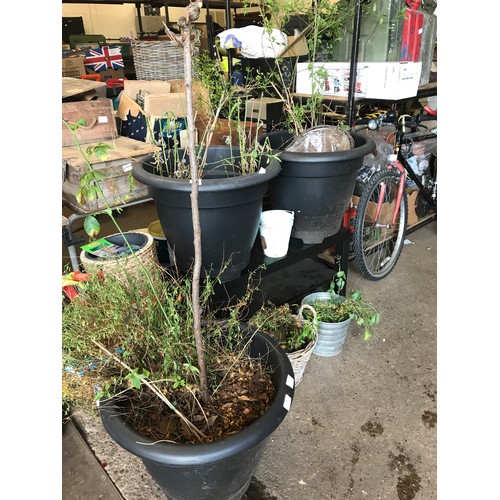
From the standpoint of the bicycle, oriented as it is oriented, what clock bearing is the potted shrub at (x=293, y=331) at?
The potted shrub is roughly at 11 o'clock from the bicycle.

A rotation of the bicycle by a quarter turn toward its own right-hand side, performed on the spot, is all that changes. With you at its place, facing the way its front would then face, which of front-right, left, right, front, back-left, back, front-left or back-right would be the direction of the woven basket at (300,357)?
back-left

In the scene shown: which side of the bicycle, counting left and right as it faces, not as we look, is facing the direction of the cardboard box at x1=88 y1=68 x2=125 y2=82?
right

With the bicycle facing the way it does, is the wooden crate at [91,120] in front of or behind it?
in front

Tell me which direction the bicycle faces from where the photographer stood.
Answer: facing the viewer and to the left of the viewer

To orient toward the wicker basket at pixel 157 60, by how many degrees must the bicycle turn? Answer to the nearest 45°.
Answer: approximately 45° to its right

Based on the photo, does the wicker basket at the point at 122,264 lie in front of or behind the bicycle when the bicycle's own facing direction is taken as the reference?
in front

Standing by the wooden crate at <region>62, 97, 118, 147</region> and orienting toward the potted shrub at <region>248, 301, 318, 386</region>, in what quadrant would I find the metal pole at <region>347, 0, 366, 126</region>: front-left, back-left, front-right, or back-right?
front-left

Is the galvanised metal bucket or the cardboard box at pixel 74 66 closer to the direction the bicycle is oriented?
the galvanised metal bucket

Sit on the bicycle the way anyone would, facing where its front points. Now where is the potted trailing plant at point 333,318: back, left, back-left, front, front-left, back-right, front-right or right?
front-left
